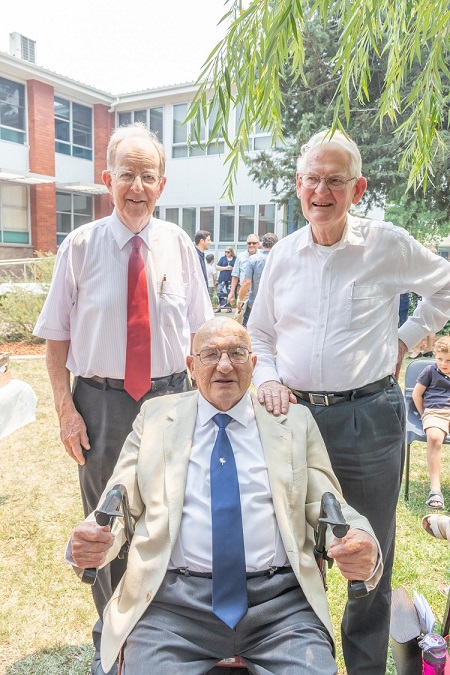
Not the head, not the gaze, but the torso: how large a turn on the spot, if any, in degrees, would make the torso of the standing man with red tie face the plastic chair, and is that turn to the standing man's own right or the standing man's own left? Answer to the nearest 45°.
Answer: approximately 135° to the standing man's own left

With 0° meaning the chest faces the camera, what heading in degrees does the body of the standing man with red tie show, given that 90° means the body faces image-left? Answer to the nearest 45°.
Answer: approximately 0°

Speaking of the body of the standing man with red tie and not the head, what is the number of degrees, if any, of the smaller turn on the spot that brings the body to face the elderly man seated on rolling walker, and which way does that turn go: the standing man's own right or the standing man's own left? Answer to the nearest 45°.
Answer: approximately 45° to the standing man's own left

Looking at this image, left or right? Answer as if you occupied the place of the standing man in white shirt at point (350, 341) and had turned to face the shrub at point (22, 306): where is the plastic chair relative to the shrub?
right

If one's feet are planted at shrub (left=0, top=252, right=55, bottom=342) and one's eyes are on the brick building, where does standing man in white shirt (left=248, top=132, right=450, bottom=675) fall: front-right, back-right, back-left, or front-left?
back-right

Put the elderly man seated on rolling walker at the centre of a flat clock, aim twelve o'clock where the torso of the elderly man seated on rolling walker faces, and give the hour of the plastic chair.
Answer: The plastic chair is roughly at 7 o'clock from the elderly man seated on rolling walker.
